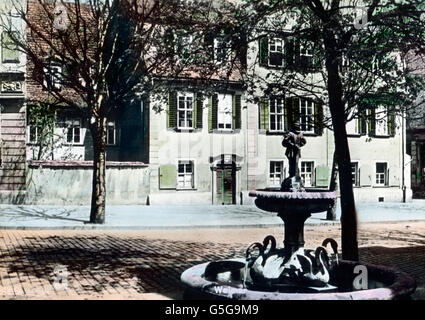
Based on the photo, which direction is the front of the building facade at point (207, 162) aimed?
toward the camera

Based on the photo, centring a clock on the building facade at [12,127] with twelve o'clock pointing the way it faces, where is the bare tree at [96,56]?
The bare tree is roughly at 11 o'clock from the building facade.

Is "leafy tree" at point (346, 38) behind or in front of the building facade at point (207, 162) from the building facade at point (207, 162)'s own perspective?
in front

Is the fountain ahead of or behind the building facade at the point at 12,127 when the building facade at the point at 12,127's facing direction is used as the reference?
ahead

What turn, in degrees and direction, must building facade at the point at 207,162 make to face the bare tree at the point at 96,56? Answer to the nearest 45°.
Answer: approximately 45° to its right

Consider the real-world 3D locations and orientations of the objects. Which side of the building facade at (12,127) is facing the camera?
front

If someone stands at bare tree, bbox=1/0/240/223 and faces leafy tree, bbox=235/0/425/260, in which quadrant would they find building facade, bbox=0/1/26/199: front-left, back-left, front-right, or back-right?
back-left

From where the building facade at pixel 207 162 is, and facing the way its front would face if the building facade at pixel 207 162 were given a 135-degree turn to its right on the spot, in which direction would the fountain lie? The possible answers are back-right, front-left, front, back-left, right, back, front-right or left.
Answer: back-left
